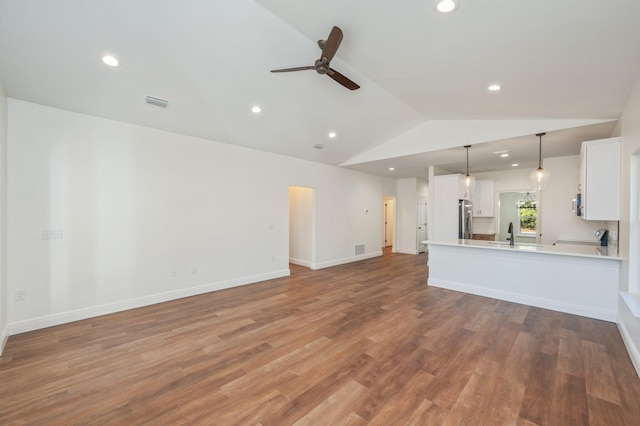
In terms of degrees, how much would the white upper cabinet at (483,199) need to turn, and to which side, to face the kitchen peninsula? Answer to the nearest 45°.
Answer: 0° — it already faces it

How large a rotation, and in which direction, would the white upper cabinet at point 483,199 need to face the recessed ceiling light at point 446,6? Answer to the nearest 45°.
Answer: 0° — it already faces it

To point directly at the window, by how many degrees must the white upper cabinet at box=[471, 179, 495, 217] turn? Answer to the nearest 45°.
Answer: approximately 135° to its left

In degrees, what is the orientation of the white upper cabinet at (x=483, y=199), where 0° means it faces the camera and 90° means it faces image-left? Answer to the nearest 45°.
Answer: approximately 0°

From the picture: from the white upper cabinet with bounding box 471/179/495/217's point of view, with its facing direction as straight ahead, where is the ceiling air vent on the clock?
The ceiling air vent is roughly at 1 o'clock from the white upper cabinet.

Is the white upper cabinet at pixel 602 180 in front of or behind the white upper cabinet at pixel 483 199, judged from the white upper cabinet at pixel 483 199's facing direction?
in front

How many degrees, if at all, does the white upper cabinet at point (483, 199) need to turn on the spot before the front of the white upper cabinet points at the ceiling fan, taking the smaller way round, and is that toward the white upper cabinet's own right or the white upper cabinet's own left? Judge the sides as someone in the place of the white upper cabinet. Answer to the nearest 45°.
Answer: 0° — it already faces it

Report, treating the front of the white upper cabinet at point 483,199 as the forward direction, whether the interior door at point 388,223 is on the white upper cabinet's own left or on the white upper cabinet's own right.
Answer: on the white upper cabinet's own right
